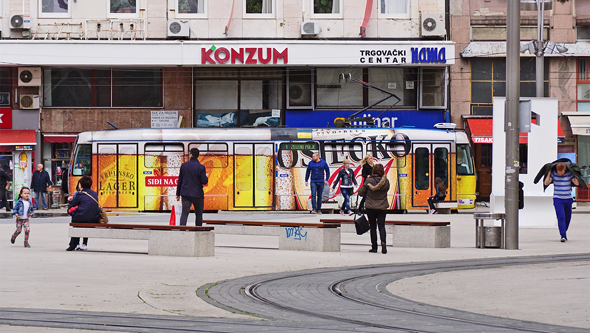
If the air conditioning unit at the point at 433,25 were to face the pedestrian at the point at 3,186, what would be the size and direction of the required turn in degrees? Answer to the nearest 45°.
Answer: approximately 90° to its right

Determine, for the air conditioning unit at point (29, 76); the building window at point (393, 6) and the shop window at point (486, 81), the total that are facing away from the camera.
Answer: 0

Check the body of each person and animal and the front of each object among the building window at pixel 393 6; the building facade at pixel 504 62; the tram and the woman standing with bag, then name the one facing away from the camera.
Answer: the woman standing with bag

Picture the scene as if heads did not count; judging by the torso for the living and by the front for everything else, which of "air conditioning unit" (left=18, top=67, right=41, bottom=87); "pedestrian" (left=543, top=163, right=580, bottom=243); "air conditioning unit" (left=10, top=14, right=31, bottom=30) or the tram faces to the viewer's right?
the tram

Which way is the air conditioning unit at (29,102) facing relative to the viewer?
toward the camera

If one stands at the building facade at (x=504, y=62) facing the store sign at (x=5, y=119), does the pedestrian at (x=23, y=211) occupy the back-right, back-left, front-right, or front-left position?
front-left

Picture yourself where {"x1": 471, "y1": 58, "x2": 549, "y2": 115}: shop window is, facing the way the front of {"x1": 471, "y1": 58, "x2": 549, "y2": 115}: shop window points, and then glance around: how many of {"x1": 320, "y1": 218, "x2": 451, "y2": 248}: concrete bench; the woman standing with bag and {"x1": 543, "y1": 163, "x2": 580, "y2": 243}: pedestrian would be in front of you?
3

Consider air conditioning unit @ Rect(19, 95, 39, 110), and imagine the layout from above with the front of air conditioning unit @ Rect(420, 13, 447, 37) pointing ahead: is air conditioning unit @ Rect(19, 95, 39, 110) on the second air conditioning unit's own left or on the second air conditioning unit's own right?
on the second air conditioning unit's own right

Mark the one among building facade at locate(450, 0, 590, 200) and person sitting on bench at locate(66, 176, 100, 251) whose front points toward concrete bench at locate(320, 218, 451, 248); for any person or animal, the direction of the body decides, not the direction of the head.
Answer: the building facade

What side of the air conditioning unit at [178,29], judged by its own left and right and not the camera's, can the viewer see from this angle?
front

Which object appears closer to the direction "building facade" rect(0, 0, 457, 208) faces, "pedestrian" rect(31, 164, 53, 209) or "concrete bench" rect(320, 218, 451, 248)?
the concrete bench

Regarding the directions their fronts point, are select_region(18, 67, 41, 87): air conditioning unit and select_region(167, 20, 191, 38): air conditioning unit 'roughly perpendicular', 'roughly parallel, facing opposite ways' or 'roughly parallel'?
roughly parallel

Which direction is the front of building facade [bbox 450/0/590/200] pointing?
toward the camera
